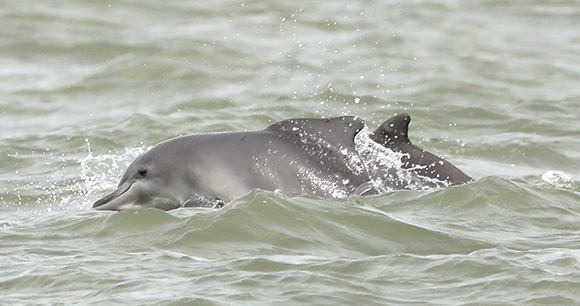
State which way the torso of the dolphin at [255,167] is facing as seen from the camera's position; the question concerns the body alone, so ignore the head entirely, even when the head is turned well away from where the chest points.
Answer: to the viewer's left

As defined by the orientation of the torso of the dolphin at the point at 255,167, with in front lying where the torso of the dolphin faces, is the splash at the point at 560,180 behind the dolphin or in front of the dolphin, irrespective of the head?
behind

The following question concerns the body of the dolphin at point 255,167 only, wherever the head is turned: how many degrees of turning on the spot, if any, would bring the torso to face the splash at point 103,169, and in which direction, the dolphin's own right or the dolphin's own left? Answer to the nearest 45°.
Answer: approximately 45° to the dolphin's own right
